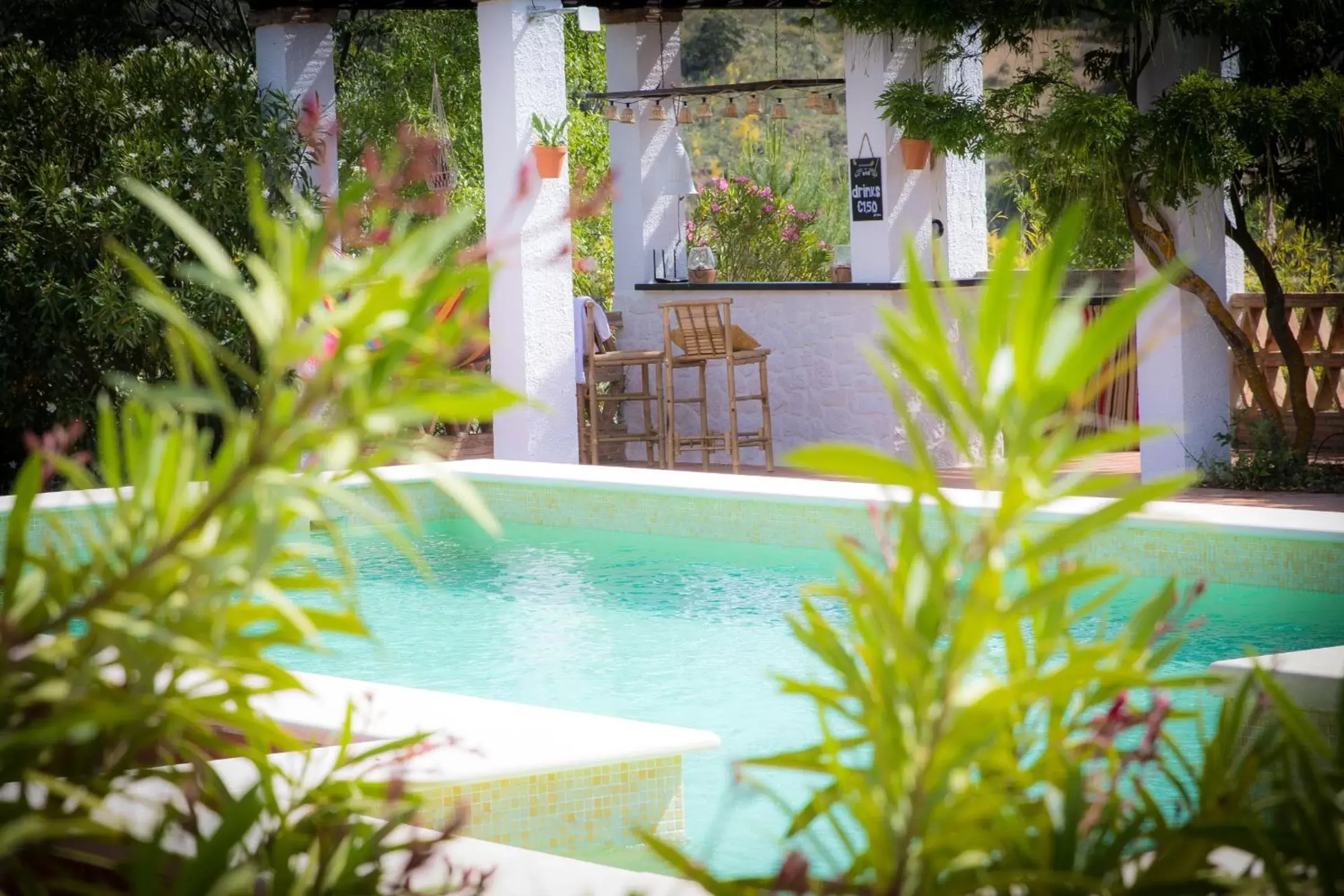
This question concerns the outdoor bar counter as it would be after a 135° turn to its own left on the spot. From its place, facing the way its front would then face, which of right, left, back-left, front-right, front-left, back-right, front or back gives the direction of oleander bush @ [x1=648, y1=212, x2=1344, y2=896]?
back-right

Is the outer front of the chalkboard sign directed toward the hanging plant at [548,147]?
no

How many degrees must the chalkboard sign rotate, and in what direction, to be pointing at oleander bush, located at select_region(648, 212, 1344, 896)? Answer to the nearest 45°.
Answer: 0° — it already faces it

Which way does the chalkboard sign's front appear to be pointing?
toward the camera

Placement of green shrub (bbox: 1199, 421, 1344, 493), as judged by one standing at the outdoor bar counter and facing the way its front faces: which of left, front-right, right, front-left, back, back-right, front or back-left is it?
front-left

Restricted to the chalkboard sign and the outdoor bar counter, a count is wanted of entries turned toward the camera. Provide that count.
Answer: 2

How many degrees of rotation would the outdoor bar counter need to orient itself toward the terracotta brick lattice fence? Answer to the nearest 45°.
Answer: approximately 90° to its left

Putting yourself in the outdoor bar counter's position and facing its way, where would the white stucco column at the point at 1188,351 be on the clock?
The white stucco column is roughly at 10 o'clock from the outdoor bar counter.

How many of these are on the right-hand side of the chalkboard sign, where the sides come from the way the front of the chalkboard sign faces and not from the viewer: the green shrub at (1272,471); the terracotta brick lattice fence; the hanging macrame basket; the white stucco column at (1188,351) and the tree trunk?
1

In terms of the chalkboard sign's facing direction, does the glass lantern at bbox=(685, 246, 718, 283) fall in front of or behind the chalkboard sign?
behind

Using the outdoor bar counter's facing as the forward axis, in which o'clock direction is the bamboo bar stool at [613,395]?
The bamboo bar stool is roughly at 3 o'clock from the outdoor bar counter.

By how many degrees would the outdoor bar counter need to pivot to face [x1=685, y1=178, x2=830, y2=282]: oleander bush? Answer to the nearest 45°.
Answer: approximately 180°

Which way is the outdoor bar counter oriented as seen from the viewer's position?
toward the camera

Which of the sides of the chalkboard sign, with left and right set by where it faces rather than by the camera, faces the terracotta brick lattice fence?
left

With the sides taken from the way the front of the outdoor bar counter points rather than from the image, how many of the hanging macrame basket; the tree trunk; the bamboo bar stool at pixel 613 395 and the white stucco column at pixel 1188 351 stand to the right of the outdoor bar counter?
2

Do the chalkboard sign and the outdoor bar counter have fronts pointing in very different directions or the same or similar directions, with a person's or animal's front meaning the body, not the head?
same or similar directions
